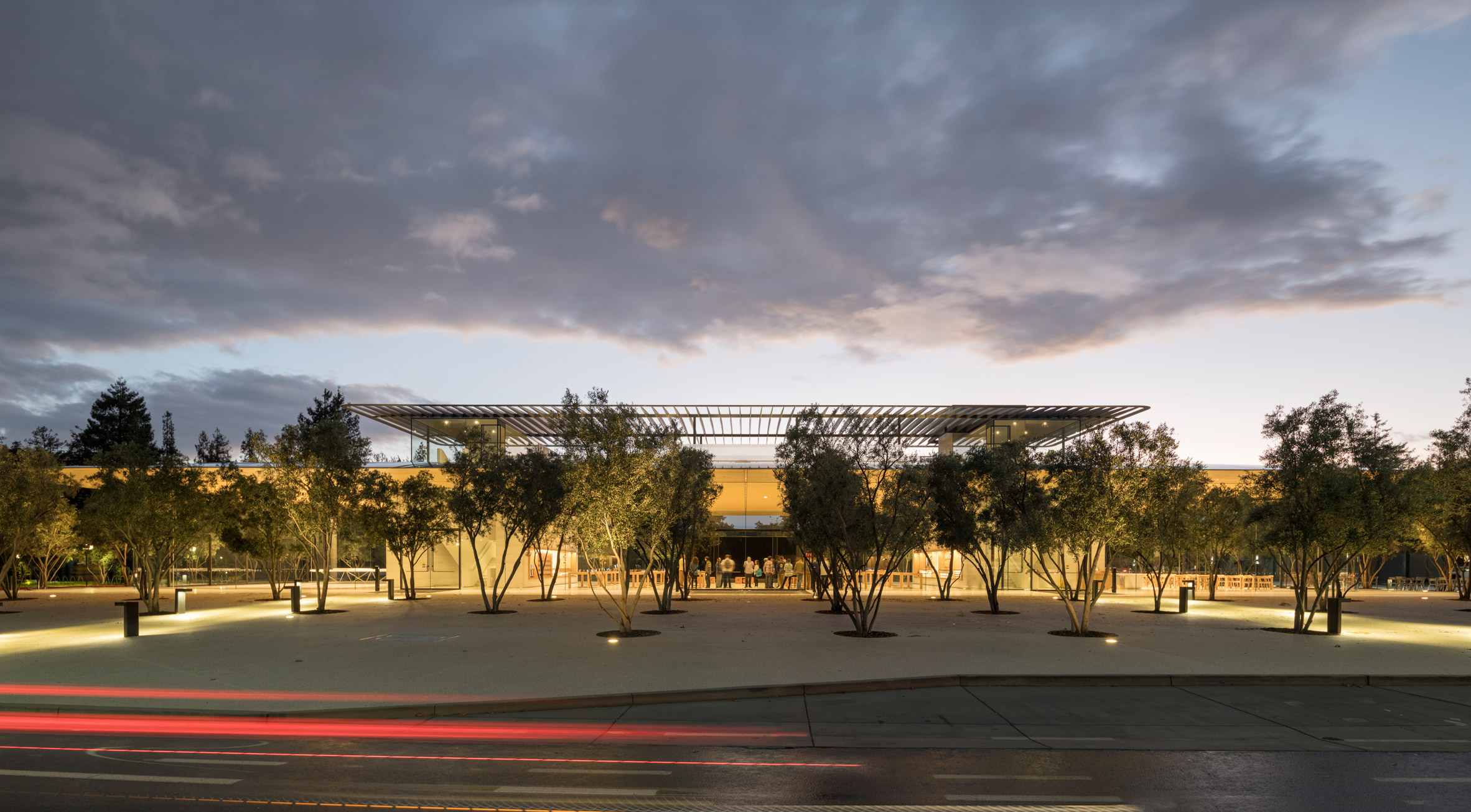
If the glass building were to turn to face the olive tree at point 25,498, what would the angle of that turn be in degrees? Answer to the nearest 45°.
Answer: approximately 45° to its right

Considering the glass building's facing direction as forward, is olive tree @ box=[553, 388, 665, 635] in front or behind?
in front

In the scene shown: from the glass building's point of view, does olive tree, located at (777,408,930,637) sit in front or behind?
in front

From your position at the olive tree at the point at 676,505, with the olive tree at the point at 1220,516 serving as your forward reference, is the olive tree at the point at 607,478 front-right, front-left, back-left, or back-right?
back-right

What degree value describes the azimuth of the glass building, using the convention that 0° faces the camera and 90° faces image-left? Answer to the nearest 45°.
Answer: approximately 0°
